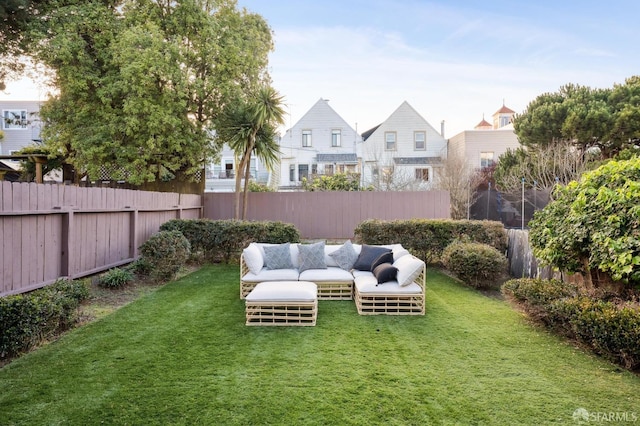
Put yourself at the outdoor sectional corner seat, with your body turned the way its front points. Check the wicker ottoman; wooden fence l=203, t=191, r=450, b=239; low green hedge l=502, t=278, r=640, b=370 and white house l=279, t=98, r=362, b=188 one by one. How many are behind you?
2

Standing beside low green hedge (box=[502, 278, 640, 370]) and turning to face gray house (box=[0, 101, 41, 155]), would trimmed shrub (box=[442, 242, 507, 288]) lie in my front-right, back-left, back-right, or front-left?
front-right

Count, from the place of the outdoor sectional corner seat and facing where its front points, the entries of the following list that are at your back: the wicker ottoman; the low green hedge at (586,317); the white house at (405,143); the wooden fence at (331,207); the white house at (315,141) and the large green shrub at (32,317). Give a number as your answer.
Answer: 3

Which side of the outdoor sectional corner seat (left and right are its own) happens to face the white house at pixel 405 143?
back

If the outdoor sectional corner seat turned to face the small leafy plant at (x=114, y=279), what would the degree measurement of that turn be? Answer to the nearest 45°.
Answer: approximately 90° to its right

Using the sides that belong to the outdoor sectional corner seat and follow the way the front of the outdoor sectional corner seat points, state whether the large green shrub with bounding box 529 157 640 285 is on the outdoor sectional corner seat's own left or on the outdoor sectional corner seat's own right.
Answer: on the outdoor sectional corner seat's own left

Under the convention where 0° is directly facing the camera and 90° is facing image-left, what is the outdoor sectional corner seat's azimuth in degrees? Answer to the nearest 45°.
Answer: approximately 0°

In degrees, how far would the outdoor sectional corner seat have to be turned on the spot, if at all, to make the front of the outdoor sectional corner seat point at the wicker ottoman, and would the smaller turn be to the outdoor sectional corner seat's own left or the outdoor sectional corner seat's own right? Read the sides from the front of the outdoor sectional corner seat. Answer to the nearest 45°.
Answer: approximately 45° to the outdoor sectional corner seat's own right

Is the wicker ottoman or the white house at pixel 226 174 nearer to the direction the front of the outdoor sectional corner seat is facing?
the wicker ottoman

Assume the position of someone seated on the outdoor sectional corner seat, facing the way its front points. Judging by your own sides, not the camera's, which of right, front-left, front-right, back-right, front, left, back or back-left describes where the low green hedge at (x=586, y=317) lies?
front-left

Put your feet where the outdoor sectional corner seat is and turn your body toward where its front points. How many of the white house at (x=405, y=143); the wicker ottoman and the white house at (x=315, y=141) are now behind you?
2

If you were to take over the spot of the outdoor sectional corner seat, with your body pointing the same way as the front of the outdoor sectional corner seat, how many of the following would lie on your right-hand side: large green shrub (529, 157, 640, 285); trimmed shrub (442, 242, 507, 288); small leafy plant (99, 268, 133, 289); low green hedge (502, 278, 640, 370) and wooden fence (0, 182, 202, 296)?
2
